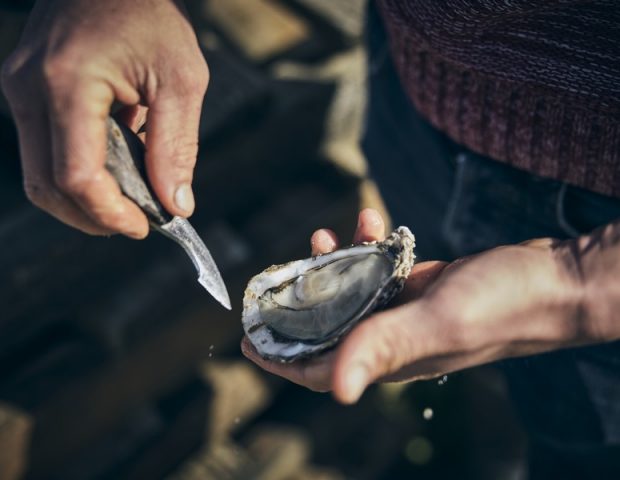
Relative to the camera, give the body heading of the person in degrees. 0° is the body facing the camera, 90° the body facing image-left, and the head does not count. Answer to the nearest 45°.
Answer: approximately 45°
